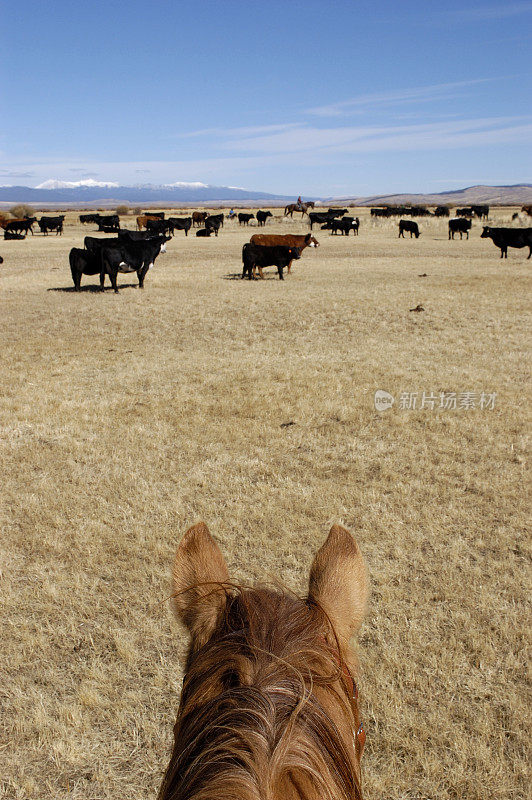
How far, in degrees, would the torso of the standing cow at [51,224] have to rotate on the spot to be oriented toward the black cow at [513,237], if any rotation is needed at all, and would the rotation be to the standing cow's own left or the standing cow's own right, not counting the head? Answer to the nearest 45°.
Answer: approximately 45° to the standing cow's own right

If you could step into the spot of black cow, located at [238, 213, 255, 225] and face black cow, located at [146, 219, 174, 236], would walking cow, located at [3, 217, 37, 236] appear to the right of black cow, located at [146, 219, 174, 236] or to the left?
right

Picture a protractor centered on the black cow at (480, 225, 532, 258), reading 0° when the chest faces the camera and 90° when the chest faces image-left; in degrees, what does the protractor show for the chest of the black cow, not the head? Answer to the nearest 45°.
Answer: approximately 90°
